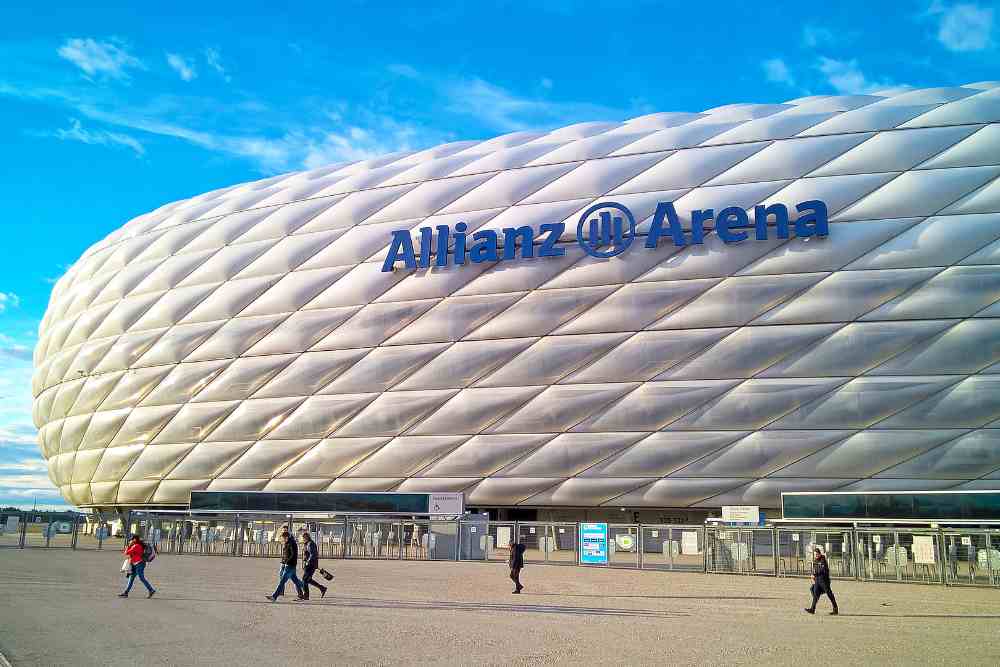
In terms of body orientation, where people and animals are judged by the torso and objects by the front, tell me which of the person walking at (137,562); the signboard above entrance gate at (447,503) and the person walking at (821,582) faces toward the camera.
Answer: the signboard above entrance gate

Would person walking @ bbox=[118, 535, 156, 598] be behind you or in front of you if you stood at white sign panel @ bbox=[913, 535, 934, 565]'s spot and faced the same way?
in front

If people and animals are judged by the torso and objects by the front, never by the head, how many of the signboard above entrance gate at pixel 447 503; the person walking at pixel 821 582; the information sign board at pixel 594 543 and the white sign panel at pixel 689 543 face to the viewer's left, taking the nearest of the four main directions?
1

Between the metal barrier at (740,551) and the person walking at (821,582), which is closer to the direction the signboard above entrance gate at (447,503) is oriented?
the person walking

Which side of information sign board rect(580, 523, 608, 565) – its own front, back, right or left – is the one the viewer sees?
front

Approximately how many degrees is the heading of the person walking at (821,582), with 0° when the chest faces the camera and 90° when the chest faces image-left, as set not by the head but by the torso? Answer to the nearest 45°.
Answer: approximately 90°

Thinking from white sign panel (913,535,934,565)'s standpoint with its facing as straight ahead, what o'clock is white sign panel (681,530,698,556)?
white sign panel (681,530,698,556) is roughly at 3 o'clock from white sign panel (913,535,934,565).

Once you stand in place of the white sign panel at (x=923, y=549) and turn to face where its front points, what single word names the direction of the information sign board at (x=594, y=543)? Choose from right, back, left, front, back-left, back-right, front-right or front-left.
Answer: right

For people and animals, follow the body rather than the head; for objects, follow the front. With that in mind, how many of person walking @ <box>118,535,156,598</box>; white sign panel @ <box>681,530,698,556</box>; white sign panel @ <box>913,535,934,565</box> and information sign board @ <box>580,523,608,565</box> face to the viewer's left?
1

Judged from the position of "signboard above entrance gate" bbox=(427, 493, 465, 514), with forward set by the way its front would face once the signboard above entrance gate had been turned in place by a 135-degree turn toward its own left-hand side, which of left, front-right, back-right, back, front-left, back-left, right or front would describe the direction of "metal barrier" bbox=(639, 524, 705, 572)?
right

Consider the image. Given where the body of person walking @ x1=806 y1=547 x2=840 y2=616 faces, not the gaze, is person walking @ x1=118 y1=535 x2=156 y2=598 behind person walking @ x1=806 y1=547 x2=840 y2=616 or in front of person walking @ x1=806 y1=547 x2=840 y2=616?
in front

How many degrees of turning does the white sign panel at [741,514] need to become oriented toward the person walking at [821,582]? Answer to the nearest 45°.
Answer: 0° — it already faces them

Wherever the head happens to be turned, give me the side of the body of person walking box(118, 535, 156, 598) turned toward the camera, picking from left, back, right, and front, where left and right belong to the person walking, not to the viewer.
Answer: left

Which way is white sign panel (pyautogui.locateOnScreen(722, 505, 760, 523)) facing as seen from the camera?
toward the camera
